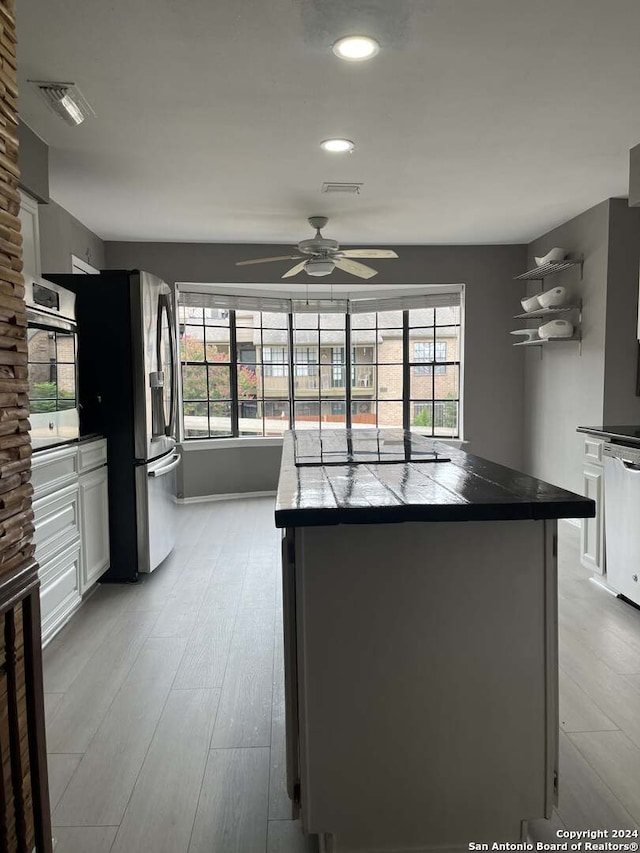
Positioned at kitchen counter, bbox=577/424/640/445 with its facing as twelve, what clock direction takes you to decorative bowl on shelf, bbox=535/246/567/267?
The decorative bowl on shelf is roughly at 4 o'clock from the kitchen counter.

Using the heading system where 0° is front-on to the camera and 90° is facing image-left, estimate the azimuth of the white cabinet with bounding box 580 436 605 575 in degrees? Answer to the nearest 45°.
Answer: approximately 45°

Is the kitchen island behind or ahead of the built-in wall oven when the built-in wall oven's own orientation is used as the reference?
ahead

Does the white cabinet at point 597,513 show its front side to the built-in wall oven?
yes

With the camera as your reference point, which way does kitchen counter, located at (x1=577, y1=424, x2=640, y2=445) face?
facing the viewer and to the left of the viewer

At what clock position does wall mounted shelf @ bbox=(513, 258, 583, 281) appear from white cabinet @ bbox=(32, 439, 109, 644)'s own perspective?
The wall mounted shelf is roughly at 10 o'clock from the white cabinet.

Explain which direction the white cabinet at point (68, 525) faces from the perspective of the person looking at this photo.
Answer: facing the viewer and to the right of the viewer

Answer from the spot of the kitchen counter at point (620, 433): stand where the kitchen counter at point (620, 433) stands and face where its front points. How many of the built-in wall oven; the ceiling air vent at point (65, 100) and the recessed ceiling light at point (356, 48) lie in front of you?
3
